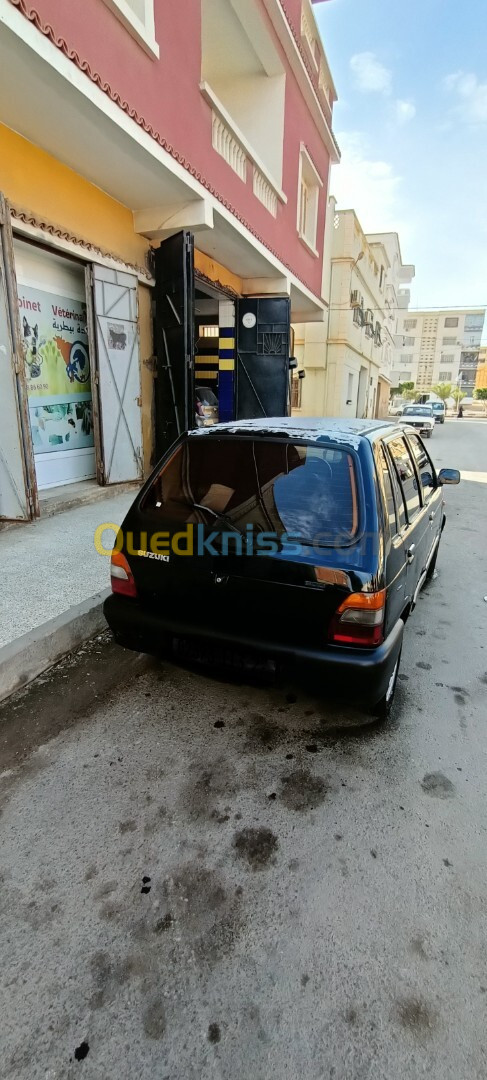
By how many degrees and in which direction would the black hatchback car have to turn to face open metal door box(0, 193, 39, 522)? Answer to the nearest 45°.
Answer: approximately 90° to its left

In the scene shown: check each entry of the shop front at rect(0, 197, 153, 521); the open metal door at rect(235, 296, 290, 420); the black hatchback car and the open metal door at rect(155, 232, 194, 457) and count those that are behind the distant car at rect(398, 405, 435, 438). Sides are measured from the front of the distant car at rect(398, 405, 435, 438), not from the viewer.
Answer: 0

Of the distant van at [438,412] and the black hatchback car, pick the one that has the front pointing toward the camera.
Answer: the distant van

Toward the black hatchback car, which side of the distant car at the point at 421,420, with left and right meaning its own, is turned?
front

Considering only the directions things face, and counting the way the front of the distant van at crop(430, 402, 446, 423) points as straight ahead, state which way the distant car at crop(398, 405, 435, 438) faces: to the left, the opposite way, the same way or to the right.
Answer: the same way

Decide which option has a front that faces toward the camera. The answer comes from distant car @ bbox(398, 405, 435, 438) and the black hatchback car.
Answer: the distant car

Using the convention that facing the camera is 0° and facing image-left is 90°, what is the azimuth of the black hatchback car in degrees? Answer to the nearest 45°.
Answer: approximately 225°

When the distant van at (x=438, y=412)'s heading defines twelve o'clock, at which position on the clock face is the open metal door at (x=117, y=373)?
The open metal door is roughly at 12 o'clock from the distant van.

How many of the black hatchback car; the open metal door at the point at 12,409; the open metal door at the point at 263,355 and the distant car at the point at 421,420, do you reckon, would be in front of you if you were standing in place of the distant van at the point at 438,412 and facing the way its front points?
4

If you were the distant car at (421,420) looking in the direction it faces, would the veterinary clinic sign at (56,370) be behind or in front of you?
in front

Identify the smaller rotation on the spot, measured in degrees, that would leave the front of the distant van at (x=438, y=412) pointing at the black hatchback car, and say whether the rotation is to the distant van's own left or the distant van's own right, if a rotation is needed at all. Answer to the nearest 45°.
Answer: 0° — it already faces it

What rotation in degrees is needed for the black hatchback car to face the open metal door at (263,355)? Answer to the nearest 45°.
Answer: approximately 45° to its left

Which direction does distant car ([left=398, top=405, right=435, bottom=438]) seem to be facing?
toward the camera

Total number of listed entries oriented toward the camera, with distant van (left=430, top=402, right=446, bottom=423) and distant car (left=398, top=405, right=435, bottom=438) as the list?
2

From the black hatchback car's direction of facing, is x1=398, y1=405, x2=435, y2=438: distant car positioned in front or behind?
in front

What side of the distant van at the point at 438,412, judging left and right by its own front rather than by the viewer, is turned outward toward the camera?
front

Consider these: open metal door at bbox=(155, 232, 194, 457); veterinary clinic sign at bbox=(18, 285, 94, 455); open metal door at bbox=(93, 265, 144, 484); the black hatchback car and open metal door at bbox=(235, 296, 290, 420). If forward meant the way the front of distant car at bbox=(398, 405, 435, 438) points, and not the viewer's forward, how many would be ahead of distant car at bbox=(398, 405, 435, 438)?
5

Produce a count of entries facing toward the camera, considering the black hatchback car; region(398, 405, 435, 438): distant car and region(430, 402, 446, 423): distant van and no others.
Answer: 2

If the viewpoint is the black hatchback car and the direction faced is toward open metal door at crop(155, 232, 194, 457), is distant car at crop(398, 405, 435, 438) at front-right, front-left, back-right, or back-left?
front-right
